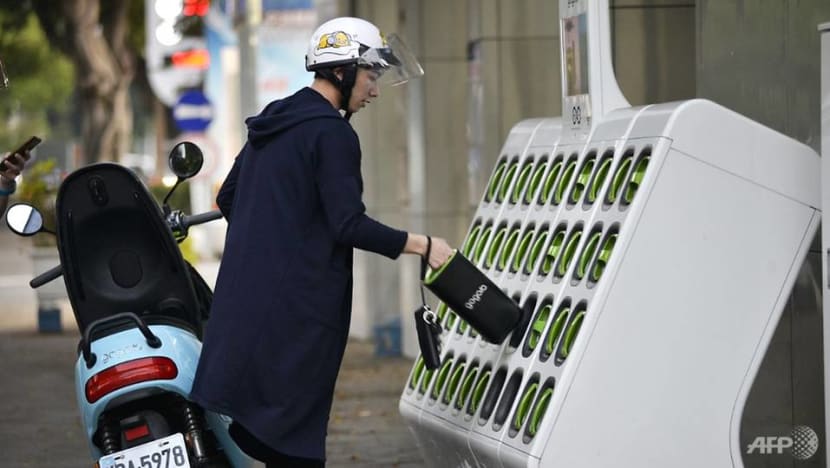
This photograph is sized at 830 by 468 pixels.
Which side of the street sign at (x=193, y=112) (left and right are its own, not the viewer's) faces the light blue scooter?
front

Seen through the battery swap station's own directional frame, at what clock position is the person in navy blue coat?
The person in navy blue coat is roughly at 1 o'clock from the battery swap station.

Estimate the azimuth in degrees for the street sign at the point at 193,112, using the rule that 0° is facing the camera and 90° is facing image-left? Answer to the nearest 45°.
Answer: approximately 0°

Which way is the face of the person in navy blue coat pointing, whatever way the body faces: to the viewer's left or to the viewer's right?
to the viewer's right

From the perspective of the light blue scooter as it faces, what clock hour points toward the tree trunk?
The tree trunk is roughly at 12 o'clock from the light blue scooter.

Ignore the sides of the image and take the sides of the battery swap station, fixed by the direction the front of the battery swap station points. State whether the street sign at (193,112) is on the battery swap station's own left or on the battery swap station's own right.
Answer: on the battery swap station's own right

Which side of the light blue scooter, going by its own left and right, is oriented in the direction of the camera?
back

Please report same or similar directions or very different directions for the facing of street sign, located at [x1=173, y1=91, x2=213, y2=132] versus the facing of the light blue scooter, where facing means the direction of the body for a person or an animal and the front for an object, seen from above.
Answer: very different directions

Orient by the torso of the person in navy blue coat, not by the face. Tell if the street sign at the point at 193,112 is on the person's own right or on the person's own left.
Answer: on the person's own left

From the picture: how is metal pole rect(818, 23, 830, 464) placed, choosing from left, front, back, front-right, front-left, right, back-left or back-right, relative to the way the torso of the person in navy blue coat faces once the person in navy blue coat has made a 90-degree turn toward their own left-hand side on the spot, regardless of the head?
back-right

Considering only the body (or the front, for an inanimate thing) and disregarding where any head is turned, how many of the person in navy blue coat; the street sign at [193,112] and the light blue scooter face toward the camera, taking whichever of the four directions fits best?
1

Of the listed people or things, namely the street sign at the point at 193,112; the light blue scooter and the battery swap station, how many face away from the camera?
1

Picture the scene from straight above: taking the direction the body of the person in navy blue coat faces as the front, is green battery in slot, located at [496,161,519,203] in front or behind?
in front

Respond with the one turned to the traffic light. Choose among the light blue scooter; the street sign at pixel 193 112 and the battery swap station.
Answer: the light blue scooter

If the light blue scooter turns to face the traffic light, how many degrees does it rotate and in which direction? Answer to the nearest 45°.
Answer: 0° — it already faces it
